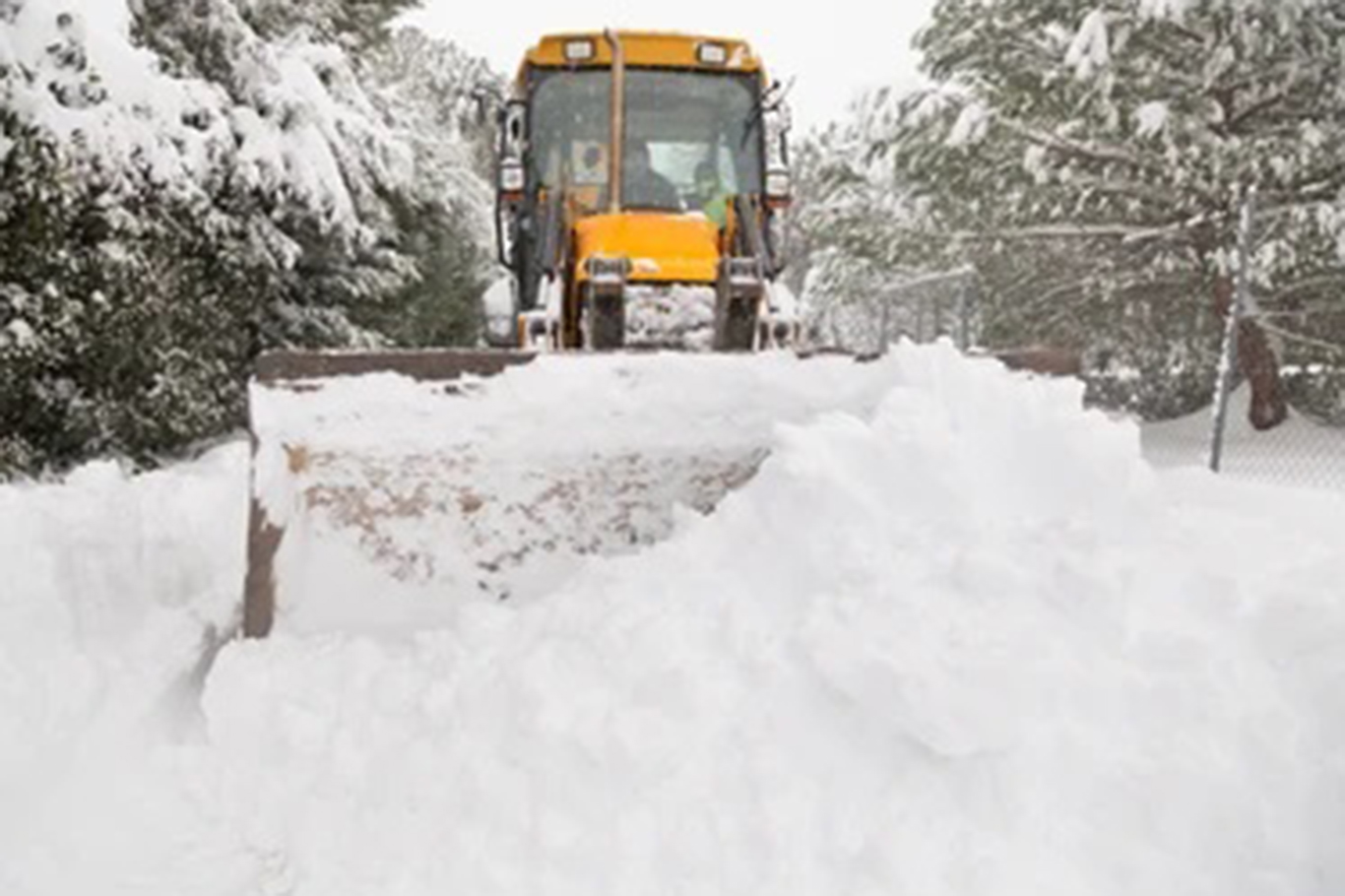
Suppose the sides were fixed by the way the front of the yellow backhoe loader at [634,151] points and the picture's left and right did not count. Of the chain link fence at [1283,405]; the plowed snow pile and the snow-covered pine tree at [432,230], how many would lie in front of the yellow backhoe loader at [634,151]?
1

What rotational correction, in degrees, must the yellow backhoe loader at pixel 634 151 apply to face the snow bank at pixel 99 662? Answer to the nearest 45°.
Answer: approximately 45° to its right

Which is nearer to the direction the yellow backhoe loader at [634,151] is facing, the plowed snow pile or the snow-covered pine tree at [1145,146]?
the plowed snow pile

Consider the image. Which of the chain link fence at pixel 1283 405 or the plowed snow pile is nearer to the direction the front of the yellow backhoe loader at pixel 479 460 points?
the plowed snow pile

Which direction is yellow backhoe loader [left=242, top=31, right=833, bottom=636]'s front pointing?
toward the camera

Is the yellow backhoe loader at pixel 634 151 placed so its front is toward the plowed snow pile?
yes

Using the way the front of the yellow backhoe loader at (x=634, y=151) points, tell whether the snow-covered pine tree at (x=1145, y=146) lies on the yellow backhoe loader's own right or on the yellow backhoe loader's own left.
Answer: on the yellow backhoe loader's own left

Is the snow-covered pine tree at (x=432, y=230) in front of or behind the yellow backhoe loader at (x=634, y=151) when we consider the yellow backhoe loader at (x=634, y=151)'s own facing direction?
behind
